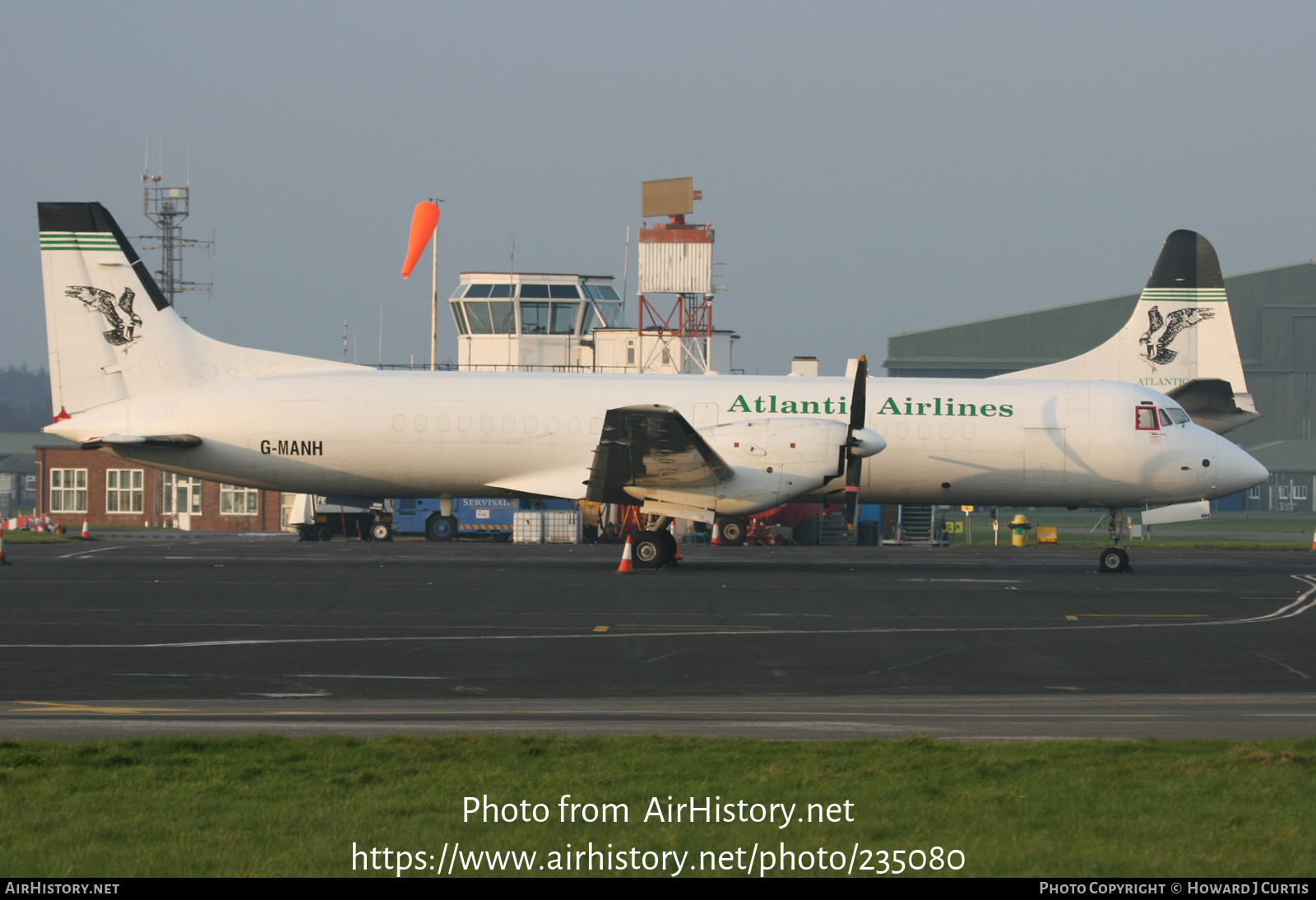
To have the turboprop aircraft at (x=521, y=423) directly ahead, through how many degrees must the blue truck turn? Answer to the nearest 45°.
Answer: approximately 90° to its left

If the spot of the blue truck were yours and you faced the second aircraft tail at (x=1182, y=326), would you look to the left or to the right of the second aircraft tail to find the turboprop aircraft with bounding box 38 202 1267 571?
right

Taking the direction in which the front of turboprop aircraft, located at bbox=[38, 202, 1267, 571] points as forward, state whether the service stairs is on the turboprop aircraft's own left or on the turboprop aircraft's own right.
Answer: on the turboprop aircraft's own left

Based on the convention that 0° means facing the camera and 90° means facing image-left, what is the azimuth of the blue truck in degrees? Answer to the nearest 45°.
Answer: approximately 90°

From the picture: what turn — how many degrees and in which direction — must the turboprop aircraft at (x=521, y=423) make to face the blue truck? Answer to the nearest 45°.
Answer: approximately 90° to its left

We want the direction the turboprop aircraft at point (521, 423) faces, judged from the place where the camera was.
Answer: facing to the right of the viewer

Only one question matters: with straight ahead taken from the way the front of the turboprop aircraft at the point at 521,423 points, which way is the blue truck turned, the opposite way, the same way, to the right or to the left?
the opposite way

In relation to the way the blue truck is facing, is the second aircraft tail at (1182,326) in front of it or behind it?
behind

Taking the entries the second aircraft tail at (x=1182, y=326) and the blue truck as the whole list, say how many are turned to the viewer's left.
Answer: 2

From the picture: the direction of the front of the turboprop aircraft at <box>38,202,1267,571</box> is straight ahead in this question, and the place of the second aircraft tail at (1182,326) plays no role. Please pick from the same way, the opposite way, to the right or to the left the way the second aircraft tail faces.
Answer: the opposite way

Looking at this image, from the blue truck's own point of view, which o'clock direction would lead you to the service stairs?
The service stairs is roughly at 6 o'clock from the blue truck.

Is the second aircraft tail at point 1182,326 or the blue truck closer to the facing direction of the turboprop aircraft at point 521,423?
the second aircraft tail

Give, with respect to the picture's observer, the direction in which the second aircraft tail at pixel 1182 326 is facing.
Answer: facing to the left of the viewer
